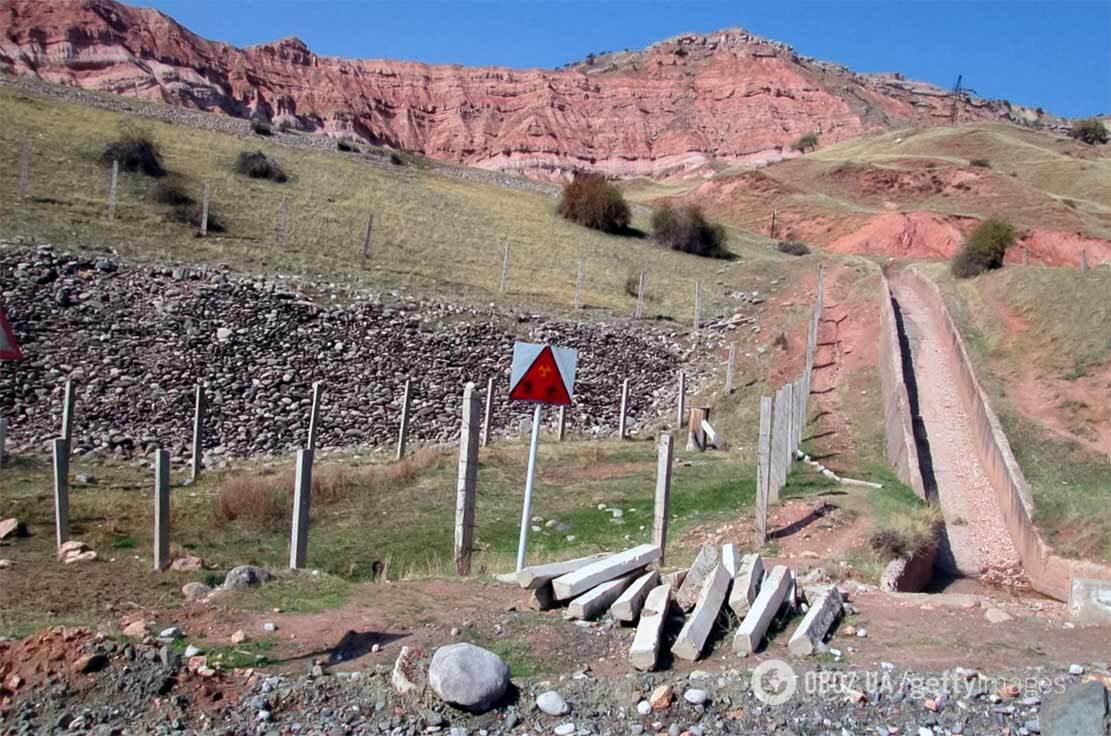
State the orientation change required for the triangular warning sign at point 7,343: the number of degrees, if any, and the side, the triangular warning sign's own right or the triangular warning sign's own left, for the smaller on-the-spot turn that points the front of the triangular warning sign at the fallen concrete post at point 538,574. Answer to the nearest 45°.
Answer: approximately 45° to the triangular warning sign's own left

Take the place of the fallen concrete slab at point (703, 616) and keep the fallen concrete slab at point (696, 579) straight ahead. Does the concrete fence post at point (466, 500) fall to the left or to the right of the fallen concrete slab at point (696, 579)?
left

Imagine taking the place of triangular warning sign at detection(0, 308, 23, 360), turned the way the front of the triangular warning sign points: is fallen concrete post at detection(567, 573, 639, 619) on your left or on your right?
on your left

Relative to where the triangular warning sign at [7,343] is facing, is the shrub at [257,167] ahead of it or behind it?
behind

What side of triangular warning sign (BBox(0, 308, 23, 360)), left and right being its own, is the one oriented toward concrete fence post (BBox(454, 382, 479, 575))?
left

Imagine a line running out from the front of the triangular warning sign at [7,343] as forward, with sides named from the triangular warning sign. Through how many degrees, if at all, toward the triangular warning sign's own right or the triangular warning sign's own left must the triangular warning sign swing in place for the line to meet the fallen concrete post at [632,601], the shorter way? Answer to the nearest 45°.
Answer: approximately 45° to the triangular warning sign's own left

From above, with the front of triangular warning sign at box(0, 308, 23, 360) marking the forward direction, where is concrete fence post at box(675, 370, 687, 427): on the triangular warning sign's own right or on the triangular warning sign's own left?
on the triangular warning sign's own left

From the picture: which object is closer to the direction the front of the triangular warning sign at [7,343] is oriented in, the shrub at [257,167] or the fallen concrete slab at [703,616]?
the fallen concrete slab

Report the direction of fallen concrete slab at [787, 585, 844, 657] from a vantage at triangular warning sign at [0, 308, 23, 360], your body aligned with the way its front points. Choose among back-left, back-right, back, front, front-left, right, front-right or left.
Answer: front-left

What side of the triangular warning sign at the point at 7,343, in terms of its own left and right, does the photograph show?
front

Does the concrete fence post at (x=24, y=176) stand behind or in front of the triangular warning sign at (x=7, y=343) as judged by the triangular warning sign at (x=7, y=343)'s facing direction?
behind

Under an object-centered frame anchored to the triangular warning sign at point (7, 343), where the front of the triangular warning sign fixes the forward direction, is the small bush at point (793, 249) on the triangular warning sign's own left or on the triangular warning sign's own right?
on the triangular warning sign's own left

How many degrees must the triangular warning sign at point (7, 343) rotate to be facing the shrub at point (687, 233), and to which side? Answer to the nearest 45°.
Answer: approximately 135° to its left

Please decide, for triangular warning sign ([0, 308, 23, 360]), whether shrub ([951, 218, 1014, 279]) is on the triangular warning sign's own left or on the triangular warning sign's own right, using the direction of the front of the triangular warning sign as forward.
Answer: on the triangular warning sign's own left

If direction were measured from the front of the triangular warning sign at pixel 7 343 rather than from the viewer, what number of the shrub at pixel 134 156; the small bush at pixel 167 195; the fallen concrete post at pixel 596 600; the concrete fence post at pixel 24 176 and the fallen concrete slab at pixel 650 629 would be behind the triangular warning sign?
3
